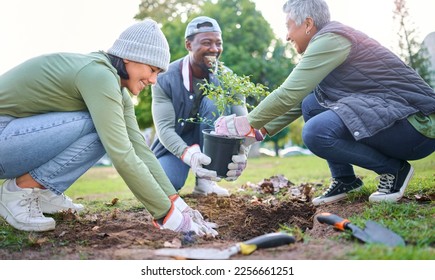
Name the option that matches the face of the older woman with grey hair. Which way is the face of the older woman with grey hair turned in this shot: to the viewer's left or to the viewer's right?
to the viewer's left

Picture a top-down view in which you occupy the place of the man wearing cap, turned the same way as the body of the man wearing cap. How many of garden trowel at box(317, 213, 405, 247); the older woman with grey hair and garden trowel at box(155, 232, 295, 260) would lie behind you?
0

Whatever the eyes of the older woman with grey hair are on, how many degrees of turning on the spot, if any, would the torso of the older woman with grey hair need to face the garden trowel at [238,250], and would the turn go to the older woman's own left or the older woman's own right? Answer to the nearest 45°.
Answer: approximately 90° to the older woman's own left

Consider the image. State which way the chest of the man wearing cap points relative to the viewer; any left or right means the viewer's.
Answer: facing the viewer and to the right of the viewer

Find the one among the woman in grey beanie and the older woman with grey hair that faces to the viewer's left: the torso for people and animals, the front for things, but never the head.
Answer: the older woman with grey hair

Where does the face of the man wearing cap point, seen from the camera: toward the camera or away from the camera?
toward the camera

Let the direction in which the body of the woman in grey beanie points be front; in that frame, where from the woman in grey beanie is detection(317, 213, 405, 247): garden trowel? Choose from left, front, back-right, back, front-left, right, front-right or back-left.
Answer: front-right

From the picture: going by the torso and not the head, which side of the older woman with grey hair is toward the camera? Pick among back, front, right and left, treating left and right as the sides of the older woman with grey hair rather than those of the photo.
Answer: left

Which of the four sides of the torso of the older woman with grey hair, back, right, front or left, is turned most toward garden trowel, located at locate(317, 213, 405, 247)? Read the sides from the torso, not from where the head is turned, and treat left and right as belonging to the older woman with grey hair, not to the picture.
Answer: left

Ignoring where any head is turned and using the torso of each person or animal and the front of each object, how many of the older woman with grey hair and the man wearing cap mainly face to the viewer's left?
1

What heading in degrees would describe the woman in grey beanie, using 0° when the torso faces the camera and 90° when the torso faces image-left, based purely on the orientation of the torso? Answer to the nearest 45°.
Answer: approximately 270°

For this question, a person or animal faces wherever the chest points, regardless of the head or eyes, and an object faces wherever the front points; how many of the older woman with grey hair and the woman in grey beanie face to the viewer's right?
1

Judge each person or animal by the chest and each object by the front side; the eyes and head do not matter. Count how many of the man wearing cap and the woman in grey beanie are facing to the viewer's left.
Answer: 0

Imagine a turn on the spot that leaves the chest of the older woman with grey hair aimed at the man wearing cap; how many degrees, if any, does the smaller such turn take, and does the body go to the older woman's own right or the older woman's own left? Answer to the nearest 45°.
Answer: approximately 45° to the older woman's own right
